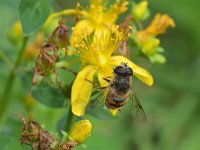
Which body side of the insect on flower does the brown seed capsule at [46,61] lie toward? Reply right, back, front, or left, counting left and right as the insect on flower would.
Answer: left

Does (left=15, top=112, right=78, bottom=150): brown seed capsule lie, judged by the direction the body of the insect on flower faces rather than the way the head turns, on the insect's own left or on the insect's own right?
on the insect's own left

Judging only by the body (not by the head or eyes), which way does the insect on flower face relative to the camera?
away from the camera
